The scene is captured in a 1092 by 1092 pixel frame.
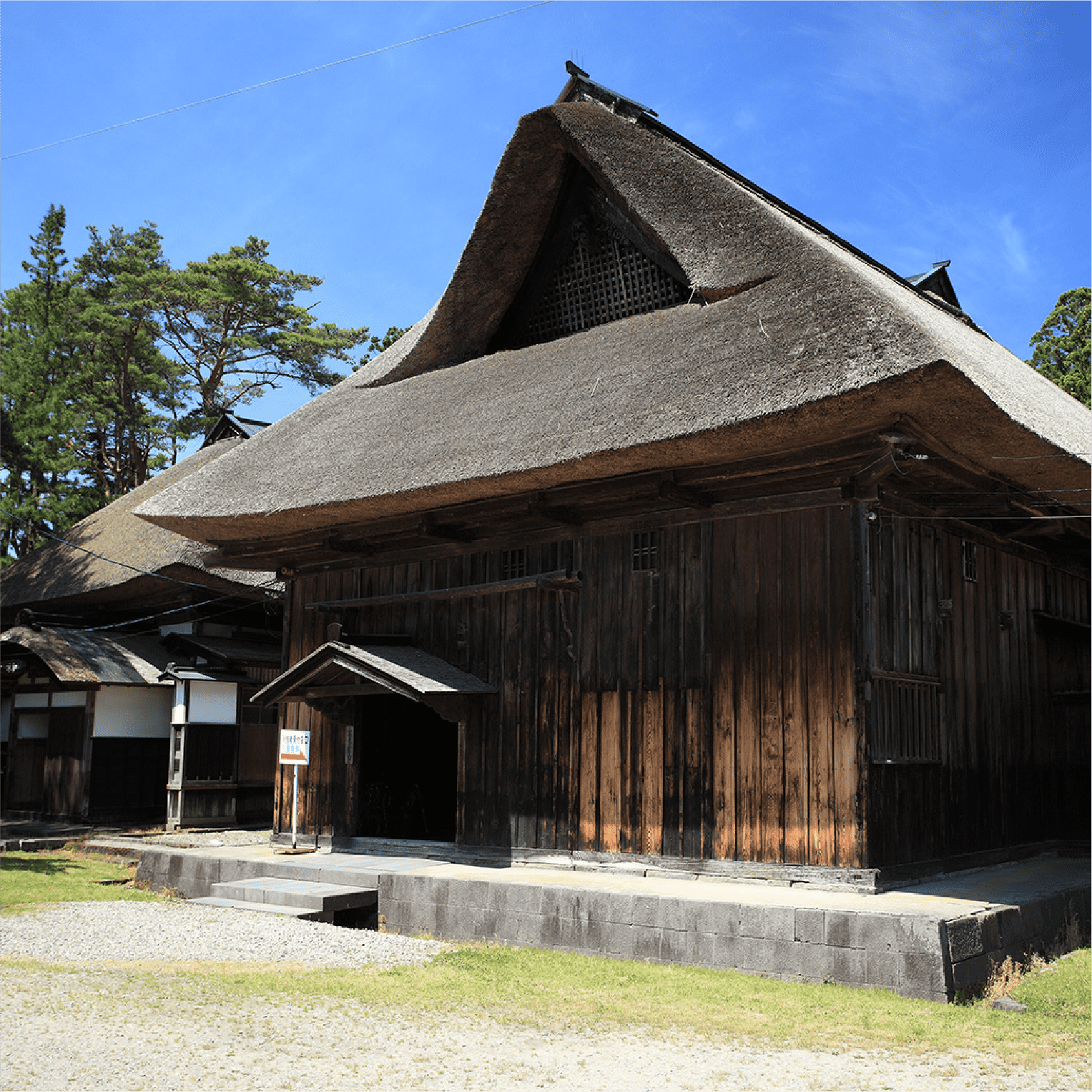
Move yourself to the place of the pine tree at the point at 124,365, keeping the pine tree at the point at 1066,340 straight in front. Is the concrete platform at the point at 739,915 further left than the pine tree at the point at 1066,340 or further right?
right

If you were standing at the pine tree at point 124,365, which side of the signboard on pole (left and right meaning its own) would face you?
back

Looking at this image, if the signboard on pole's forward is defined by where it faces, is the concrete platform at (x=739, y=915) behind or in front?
in front

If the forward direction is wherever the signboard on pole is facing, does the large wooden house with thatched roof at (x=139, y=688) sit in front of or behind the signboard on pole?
behind

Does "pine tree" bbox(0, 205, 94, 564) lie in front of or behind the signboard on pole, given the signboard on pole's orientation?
behind

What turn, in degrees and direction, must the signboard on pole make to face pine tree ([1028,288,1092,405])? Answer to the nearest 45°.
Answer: approximately 135° to its left

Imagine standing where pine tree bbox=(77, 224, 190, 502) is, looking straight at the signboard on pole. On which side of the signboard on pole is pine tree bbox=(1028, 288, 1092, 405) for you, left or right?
left

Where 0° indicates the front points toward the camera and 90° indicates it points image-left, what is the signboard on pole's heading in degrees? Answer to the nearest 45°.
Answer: approximately 0°
